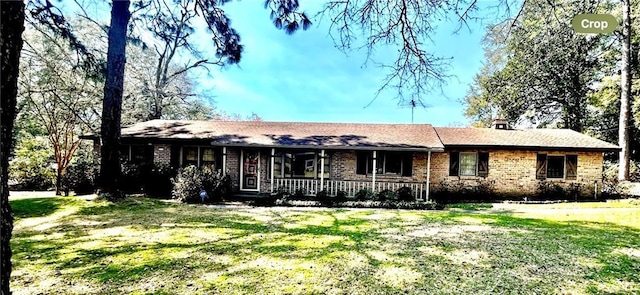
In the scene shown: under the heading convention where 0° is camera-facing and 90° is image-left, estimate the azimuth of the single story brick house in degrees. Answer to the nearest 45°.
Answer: approximately 0°

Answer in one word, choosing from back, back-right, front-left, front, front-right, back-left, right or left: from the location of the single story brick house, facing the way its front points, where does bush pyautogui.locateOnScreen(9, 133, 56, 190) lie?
right

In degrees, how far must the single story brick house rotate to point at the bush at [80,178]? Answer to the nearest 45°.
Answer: approximately 90° to its right

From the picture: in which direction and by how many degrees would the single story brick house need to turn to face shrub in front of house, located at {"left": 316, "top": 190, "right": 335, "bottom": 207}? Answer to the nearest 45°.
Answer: approximately 45° to its right

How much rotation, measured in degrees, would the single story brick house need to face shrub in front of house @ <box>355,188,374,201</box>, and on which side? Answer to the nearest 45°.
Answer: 0° — it already faces it

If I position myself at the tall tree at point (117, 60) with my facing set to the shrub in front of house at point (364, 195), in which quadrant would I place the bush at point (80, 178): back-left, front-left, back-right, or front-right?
back-left

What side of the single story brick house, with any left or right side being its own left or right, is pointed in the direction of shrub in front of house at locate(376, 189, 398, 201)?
front

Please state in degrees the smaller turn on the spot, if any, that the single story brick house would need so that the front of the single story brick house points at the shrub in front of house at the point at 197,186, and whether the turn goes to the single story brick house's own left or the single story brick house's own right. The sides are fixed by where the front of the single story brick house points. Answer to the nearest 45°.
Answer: approximately 45° to the single story brick house's own right
